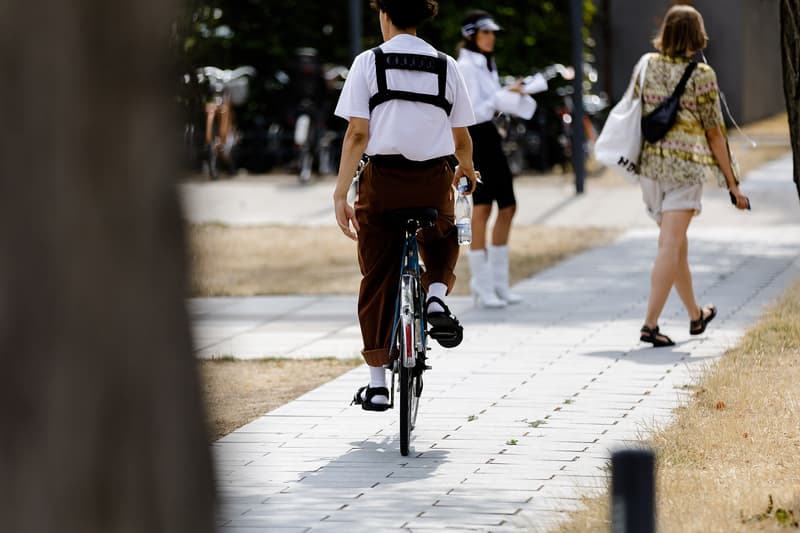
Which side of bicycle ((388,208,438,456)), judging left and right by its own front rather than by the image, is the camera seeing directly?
back

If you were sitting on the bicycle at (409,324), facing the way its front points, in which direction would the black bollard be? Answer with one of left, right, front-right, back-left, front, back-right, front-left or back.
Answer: back

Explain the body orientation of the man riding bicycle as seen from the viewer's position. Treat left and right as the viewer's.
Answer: facing away from the viewer

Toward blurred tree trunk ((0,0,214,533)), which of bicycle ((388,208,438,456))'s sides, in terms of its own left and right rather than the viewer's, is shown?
back

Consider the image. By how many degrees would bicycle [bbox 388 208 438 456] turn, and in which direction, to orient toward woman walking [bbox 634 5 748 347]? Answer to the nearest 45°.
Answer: approximately 45° to its right

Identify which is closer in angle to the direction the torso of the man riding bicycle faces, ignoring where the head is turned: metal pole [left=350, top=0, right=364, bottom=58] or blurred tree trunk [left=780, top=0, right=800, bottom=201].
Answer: the metal pole

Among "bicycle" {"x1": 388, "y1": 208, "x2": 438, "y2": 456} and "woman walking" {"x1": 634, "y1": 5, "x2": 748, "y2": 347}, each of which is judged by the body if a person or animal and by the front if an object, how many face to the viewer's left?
0

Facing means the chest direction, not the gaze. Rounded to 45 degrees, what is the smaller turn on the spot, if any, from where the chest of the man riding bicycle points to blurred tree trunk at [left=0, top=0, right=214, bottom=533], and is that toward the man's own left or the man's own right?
approximately 180°

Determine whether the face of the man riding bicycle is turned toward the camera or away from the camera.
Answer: away from the camera

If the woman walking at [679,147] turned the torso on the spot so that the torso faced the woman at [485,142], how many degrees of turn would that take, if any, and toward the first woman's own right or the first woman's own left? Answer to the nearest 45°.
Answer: approximately 90° to the first woman's own left

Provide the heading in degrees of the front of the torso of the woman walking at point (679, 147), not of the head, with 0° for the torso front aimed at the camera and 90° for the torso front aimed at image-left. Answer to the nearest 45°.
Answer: approximately 225°

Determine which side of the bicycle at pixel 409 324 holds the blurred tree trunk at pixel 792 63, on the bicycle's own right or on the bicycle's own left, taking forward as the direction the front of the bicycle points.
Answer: on the bicycle's own right

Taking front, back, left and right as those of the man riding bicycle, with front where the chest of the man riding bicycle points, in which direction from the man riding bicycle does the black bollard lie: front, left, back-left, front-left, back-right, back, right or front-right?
back
